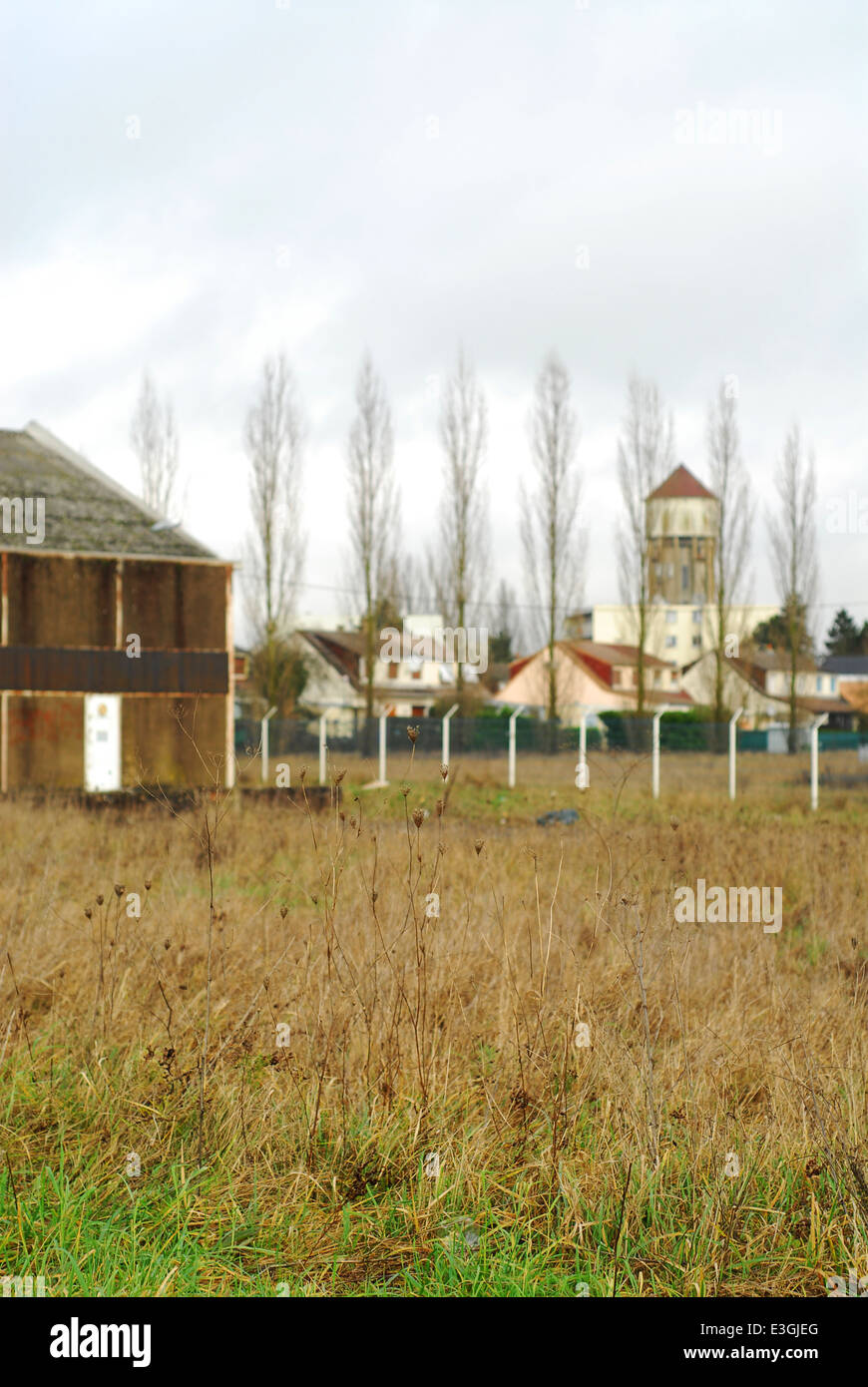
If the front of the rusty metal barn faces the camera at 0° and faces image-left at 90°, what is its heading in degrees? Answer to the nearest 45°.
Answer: approximately 0°

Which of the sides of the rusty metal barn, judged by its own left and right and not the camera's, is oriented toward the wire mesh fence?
left
